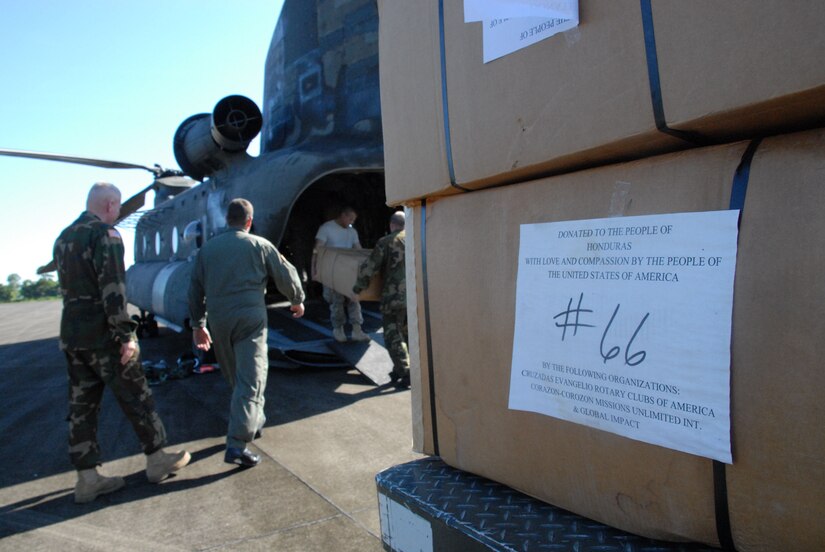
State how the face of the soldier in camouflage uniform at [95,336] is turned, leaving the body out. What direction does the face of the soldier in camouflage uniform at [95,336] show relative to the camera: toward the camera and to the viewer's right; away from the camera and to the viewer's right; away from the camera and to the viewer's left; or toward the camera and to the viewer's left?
away from the camera and to the viewer's right

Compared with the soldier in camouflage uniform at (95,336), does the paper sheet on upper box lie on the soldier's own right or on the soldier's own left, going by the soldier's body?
on the soldier's own right

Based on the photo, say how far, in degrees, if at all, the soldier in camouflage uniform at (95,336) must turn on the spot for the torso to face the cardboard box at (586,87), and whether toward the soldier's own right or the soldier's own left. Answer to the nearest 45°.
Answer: approximately 135° to the soldier's own right

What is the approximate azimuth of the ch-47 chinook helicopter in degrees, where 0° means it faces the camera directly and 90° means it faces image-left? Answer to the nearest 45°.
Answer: approximately 135°

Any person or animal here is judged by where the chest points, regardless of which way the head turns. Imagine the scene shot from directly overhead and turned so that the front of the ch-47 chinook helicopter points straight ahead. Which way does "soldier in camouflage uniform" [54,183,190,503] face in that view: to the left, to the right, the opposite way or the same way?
to the right

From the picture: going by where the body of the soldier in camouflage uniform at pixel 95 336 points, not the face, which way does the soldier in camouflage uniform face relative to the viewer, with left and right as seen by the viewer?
facing away from the viewer and to the right of the viewer

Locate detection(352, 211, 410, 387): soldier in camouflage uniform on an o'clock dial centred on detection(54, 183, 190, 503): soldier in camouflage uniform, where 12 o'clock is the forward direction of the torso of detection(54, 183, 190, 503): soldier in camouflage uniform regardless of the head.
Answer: detection(352, 211, 410, 387): soldier in camouflage uniform is roughly at 1 o'clock from detection(54, 183, 190, 503): soldier in camouflage uniform.

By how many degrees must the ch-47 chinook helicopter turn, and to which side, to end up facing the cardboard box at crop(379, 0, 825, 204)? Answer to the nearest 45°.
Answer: approximately 135° to its left

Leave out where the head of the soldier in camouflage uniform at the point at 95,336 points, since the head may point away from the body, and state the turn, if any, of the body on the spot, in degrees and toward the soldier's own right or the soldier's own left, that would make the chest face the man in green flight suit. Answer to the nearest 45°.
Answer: approximately 45° to the soldier's own right

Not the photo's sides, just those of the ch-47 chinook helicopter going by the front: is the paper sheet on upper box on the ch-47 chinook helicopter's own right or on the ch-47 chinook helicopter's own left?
on the ch-47 chinook helicopter's own left

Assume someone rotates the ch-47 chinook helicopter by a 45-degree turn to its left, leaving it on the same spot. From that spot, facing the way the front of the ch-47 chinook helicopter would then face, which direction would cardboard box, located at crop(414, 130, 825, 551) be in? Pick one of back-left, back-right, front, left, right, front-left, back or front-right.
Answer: left

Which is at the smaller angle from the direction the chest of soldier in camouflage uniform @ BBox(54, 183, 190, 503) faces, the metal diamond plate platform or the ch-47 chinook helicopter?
the ch-47 chinook helicopter
